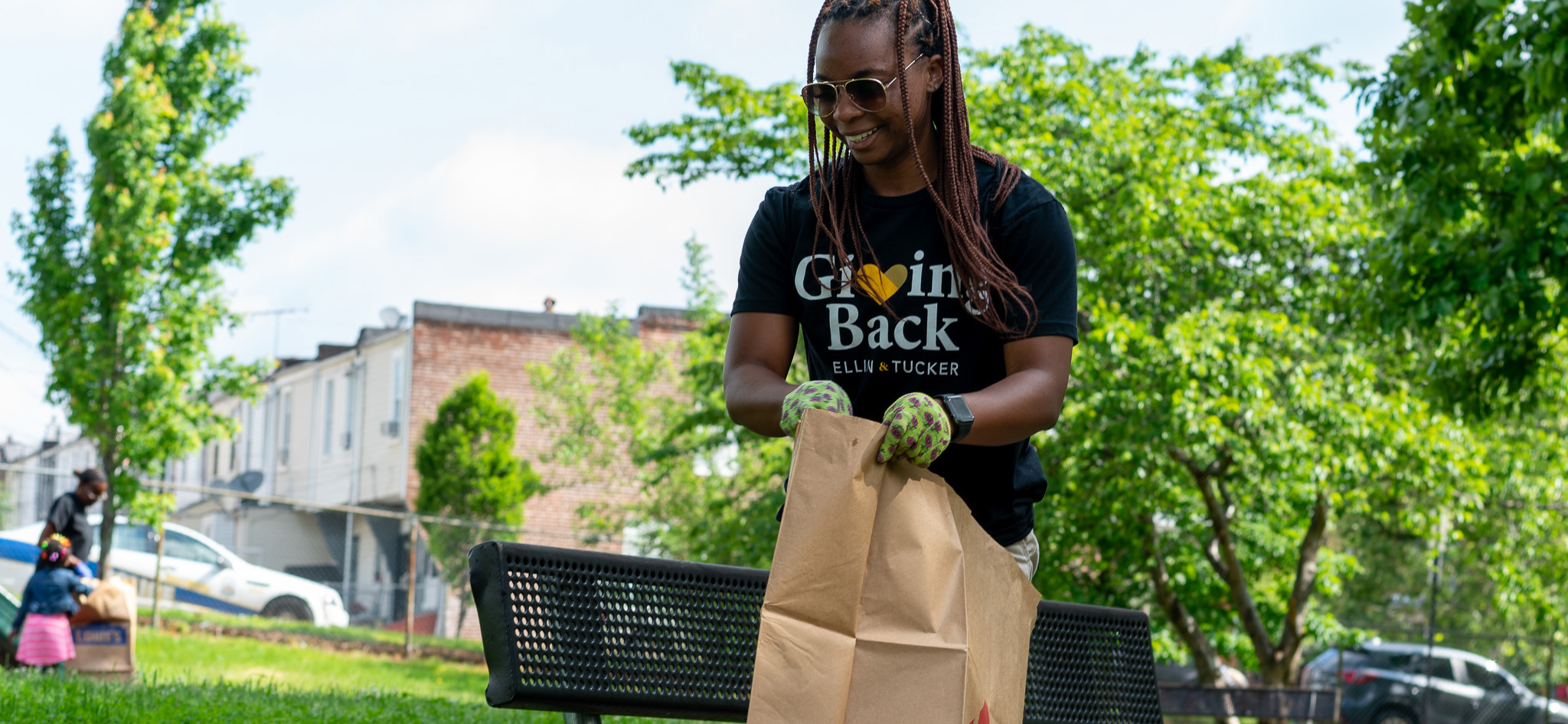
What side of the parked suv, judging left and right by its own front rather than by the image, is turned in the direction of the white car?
back

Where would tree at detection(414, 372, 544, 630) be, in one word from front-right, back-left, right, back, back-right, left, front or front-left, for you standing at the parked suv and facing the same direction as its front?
back

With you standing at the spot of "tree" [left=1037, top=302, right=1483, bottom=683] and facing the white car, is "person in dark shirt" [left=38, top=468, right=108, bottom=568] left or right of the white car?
left

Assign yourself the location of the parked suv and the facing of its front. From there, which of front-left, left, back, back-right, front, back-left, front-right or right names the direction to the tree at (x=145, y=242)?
back-right

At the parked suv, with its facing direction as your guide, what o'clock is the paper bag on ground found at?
The paper bag on ground is roughly at 4 o'clock from the parked suv.

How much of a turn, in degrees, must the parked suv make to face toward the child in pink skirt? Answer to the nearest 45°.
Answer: approximately 135° to its right

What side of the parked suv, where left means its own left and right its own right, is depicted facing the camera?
right

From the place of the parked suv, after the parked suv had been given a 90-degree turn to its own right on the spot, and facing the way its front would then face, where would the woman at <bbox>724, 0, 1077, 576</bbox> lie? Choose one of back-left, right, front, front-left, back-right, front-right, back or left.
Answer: front

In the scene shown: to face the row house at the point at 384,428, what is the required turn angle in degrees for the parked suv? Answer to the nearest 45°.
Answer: approximately 180°
